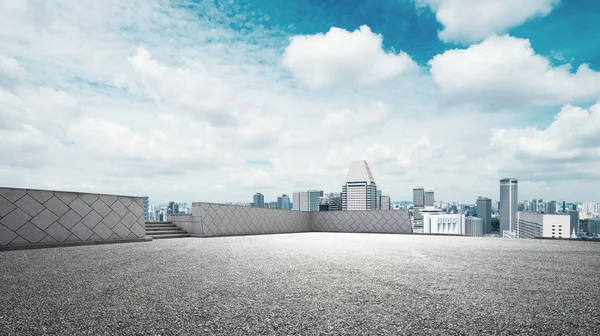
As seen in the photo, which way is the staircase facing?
toward the camera
